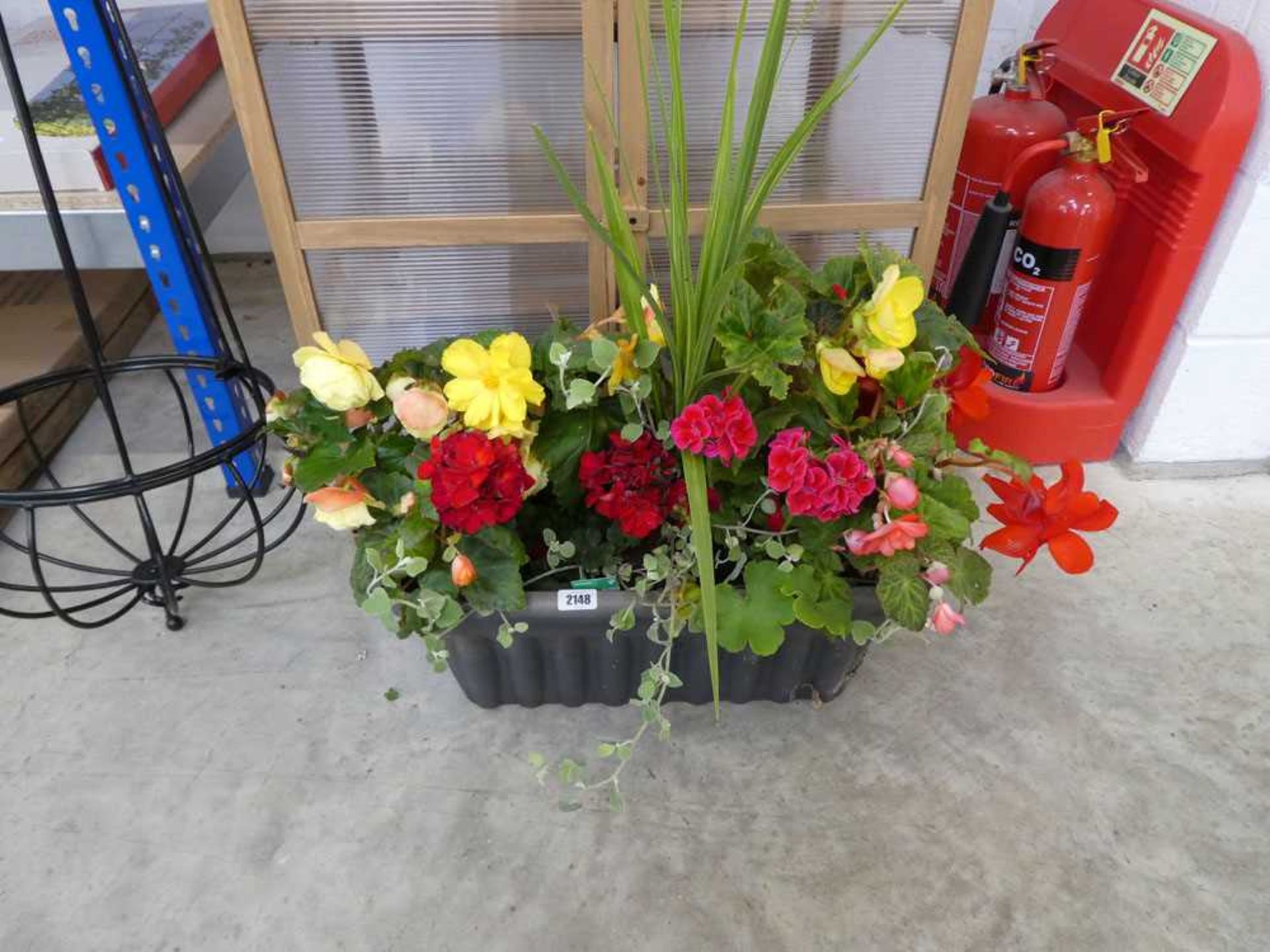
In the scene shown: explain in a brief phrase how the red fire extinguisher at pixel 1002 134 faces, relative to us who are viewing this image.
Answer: facing the viewer and to the left of the viewer

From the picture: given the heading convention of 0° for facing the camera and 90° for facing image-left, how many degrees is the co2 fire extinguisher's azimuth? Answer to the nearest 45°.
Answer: approximately 45°

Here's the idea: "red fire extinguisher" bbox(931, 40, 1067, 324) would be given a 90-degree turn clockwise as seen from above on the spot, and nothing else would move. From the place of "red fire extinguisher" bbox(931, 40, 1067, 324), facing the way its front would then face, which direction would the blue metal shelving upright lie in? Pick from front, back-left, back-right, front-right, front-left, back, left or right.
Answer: left

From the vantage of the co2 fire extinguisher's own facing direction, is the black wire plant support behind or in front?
in front

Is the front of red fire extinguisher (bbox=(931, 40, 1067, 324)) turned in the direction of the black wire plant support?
yes

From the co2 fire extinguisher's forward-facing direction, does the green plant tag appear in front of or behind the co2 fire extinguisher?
in front

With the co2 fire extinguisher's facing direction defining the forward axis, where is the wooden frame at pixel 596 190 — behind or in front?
in front
